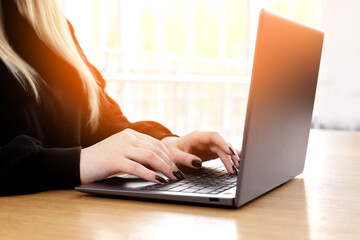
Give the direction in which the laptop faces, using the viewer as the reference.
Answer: facing away from the viewer and to the left of the viewer

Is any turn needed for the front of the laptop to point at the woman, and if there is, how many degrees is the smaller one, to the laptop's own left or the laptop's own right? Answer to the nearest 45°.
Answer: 0° — it already faces them

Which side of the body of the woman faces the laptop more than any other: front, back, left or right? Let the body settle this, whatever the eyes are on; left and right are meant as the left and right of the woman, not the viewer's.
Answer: front

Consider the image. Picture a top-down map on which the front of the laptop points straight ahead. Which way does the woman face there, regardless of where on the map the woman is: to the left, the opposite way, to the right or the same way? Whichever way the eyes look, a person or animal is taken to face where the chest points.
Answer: the opposite way

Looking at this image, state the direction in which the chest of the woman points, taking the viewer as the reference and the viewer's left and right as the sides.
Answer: facing the viewer and to the right of the viewer
